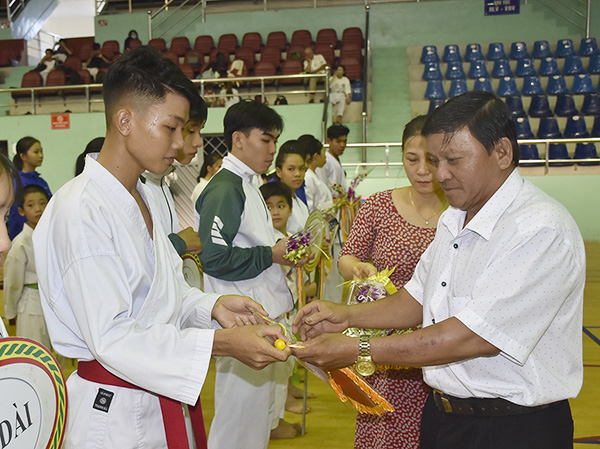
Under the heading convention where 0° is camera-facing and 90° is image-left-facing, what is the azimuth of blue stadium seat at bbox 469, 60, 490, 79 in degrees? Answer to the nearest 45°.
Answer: approximately 0°

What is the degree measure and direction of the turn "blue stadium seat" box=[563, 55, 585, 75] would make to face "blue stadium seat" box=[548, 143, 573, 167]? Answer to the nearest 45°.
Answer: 0° — it already faces it

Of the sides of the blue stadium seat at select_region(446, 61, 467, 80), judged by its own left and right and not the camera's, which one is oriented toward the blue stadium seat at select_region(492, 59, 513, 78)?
left

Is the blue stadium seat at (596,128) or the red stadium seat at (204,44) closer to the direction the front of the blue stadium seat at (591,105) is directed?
the blue stadium seat

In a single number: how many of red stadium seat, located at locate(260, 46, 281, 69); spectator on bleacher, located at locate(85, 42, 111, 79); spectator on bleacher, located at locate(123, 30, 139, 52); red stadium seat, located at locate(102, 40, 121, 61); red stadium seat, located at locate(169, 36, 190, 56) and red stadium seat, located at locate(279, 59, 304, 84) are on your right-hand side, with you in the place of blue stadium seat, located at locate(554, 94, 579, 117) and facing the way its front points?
6

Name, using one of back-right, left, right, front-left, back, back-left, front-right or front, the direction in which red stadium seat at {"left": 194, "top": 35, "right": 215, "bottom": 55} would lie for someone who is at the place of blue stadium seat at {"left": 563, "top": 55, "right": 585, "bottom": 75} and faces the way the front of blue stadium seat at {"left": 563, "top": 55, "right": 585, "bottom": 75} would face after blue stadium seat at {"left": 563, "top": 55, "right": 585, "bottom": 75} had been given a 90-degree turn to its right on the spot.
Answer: front

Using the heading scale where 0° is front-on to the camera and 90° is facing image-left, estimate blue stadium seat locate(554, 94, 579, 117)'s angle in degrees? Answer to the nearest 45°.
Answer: approximately 0°

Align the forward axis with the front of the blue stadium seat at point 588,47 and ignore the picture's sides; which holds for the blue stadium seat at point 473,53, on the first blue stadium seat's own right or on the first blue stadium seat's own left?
on the first blue stadium seat's own right
